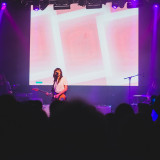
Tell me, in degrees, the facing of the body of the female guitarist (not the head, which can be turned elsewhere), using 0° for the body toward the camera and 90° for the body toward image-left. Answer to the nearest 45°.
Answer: approximately 45°

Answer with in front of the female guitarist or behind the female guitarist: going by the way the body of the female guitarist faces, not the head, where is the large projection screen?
behind

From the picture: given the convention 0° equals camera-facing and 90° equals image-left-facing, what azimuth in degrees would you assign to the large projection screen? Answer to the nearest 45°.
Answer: approximately 0°
